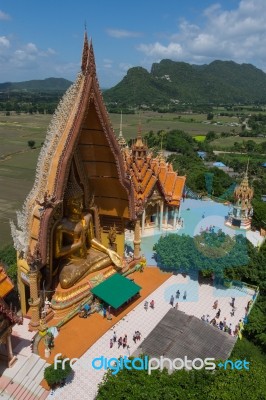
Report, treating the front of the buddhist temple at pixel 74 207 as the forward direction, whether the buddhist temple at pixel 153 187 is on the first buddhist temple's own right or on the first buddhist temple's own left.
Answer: on the first buddhist temple's own left

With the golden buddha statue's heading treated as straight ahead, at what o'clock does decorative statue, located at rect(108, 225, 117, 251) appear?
The decorative statue is roughly at 9 o'clock from the golden buddha statue.

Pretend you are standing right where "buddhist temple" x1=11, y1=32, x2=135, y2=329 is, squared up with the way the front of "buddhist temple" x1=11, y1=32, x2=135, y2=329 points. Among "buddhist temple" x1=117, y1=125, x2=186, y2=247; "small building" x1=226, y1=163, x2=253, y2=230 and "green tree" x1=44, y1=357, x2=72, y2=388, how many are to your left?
2

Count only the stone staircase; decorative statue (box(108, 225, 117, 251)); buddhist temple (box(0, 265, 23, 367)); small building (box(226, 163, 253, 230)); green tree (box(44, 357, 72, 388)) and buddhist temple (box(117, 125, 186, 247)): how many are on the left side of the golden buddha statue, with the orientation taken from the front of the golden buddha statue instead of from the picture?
3

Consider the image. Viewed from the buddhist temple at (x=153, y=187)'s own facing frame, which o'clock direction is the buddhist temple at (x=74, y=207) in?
the buddhist temple at (x=74, y=207) is roughly at 2 o'clock from the buddhist temple at (x=153, y=187).
